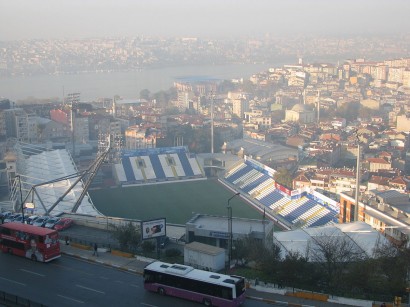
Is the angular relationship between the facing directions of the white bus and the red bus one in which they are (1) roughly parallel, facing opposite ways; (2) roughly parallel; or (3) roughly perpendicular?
roughly parallel

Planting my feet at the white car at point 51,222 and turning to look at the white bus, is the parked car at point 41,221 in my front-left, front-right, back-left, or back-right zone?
back-right

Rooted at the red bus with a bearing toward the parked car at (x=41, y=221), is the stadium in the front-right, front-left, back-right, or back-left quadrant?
front-right

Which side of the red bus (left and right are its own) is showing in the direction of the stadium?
right

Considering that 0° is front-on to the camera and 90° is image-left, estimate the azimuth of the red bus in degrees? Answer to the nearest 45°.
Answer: approximately 135°

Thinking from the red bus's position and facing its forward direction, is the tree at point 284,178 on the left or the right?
on its right
